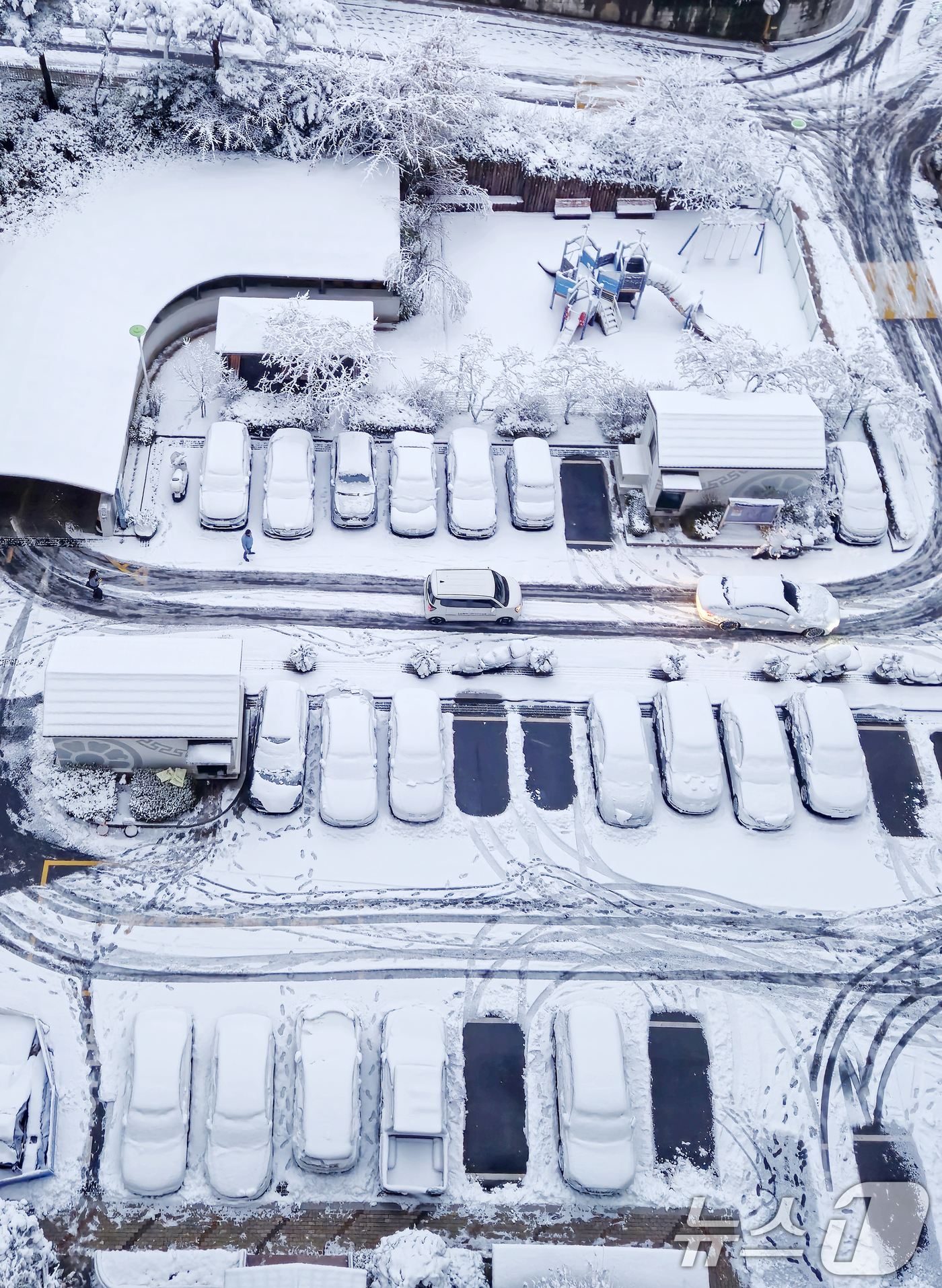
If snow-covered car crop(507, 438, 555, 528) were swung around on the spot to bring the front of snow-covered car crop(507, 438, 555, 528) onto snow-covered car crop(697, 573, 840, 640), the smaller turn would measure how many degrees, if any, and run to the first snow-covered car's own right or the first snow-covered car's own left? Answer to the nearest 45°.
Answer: approximately 90° to the first snow-covered car's own left

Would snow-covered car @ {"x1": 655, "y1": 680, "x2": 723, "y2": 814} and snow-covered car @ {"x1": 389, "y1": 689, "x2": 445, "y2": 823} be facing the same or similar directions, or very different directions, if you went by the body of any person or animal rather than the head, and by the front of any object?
same or similar directions

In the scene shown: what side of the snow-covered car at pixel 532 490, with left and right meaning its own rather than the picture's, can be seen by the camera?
front

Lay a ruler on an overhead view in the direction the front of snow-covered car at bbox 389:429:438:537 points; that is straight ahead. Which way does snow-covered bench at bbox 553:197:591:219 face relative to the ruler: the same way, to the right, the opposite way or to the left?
the same way

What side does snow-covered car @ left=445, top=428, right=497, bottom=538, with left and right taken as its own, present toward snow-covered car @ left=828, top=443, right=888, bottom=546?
left

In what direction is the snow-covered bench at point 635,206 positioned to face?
toward the camera

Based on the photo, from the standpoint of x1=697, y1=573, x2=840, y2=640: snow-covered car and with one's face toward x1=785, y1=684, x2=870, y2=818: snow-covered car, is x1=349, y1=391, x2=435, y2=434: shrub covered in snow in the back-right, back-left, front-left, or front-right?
back-right

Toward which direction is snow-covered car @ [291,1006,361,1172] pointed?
away from the camera

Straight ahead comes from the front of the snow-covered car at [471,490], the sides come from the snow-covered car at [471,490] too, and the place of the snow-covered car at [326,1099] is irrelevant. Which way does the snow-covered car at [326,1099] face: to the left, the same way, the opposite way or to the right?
the opposite way
